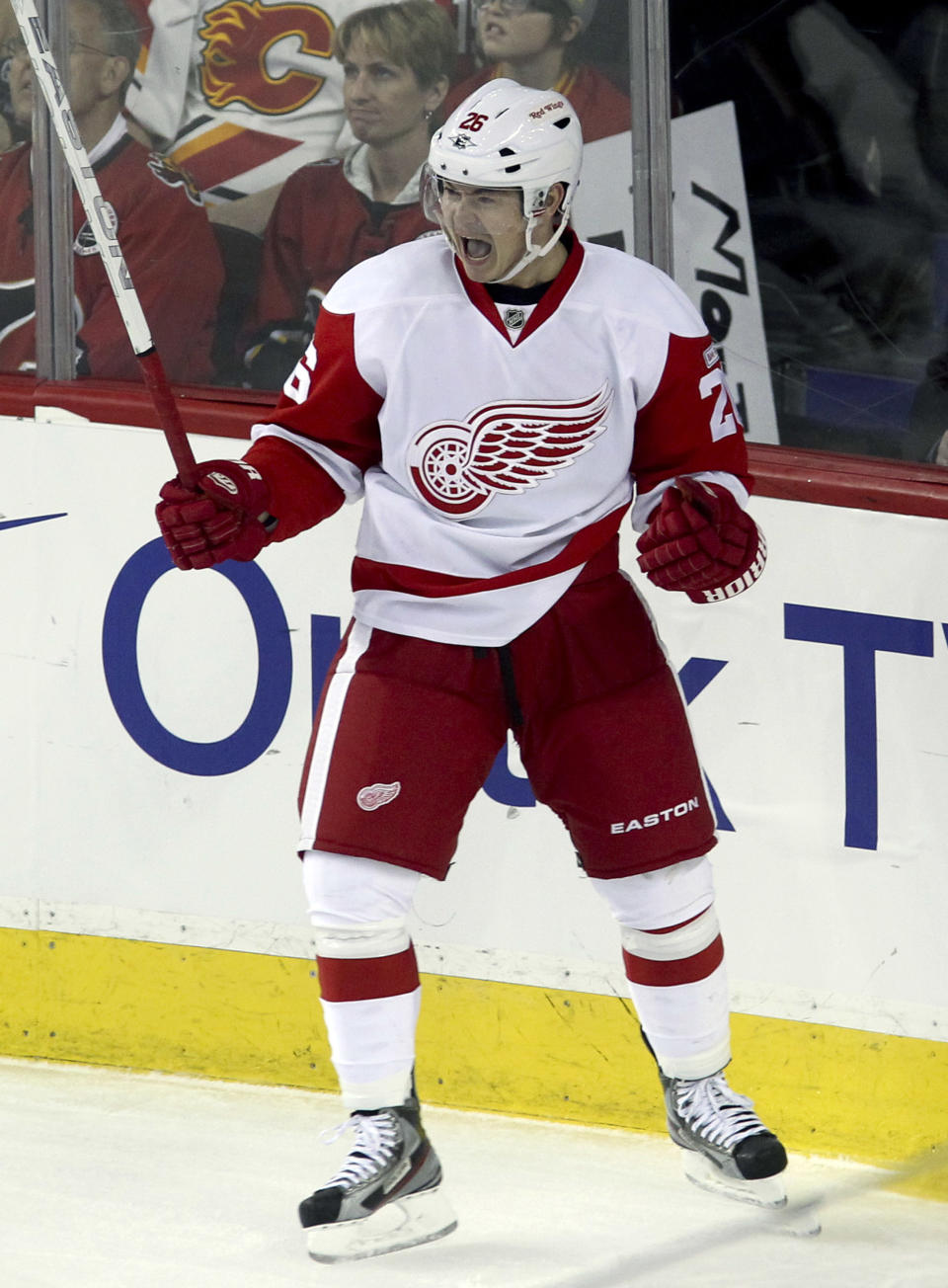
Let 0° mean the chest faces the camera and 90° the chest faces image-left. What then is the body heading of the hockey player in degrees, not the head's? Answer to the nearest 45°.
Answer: approximately 0°

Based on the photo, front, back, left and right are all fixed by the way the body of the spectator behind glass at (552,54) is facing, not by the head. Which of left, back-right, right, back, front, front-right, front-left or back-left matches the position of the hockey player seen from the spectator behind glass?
front-left

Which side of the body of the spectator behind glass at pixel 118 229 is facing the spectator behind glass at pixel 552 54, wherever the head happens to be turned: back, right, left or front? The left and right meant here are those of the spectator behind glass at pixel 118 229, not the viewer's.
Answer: left

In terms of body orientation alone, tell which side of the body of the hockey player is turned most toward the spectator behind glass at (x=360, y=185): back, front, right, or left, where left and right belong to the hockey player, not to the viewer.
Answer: back

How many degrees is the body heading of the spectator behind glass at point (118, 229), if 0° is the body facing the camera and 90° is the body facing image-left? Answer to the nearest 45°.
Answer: approximately 45°

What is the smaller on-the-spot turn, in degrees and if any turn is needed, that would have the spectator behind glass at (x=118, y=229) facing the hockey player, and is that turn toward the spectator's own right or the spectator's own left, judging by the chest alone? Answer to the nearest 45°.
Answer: approximately 45° to the spectator's own left

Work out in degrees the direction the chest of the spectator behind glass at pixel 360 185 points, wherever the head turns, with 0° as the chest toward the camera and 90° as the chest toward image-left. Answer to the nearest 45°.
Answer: approximately 45°

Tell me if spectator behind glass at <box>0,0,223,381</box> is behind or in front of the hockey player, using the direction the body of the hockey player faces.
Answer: behind

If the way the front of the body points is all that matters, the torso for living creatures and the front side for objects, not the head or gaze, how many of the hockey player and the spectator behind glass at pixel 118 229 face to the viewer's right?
0
